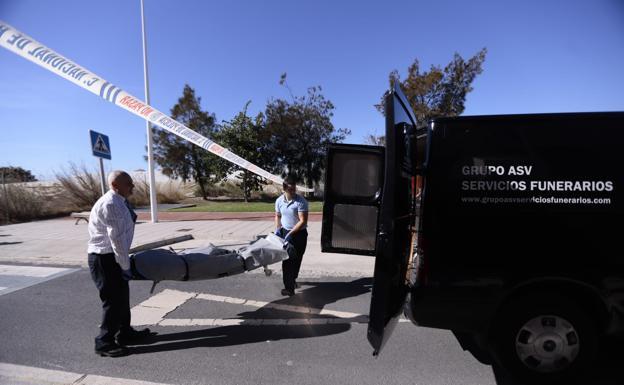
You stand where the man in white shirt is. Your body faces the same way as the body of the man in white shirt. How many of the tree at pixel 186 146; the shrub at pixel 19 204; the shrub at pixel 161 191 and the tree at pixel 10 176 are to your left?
4

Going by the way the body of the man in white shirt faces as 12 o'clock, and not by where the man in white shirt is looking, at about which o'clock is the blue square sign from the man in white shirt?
The blue square sign is roughly at 9 o'clock from the man in white shirt.

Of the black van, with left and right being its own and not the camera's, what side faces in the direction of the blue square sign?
back

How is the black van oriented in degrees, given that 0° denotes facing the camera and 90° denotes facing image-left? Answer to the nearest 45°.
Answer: approximately 270°

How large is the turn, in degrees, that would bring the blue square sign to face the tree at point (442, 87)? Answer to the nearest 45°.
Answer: approximately 45° to its left

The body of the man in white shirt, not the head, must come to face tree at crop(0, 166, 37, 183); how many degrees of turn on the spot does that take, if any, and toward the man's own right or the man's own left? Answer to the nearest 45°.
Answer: approximately 90° to the man's own left

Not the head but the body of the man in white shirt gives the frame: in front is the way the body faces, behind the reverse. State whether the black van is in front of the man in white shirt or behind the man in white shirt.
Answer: in front

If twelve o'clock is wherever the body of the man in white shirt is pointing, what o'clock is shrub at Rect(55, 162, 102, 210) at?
The shrub is roughly at 9 o'clock from the man in white shirt.

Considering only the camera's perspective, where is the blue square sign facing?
facing the viewer and to the right of the viewer

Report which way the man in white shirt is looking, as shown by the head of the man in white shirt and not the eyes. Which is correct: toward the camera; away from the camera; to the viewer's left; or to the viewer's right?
to the viewer's right

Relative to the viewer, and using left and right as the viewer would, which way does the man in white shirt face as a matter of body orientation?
facing to the right of the viewer
